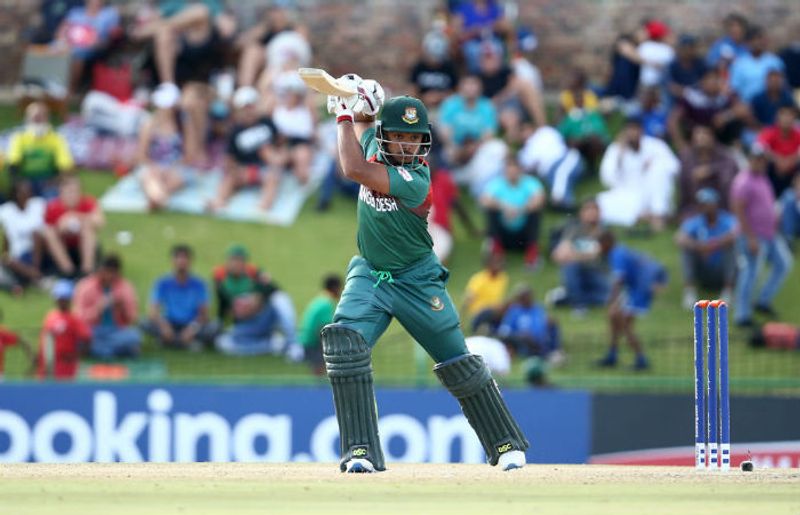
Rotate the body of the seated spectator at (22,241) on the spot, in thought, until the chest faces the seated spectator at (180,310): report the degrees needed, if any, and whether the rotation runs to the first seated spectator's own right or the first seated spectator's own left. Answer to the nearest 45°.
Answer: approximately 45° to the first seated spectator's own left

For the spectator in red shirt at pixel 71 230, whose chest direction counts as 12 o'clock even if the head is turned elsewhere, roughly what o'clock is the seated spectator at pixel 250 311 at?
The seated spectator is roughly at 10 o'clock from the spectator in red shirt.

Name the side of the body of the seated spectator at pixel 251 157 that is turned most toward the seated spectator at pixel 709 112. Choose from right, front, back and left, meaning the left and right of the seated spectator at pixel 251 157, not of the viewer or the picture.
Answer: left
